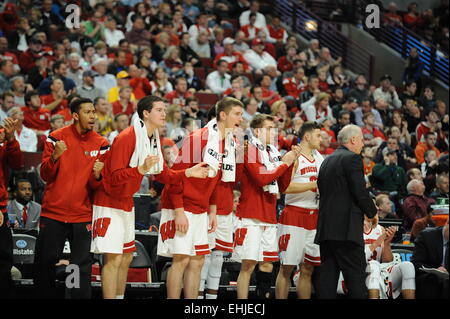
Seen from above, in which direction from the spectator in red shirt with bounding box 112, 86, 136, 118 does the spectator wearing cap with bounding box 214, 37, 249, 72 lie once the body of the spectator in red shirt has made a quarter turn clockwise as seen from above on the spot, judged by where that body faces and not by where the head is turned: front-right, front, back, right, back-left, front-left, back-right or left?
back

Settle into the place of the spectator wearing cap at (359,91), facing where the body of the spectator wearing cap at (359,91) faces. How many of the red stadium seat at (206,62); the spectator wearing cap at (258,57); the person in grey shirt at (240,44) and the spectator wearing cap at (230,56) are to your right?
4

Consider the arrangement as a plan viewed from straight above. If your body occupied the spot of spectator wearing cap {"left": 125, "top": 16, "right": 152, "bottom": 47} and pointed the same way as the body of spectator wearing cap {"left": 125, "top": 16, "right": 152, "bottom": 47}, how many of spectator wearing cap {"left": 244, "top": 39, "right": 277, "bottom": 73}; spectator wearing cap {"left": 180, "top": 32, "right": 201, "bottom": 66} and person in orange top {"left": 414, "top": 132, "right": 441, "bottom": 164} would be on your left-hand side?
3

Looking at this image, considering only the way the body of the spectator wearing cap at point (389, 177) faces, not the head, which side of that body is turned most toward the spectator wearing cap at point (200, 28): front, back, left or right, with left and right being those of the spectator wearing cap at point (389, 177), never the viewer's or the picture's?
back

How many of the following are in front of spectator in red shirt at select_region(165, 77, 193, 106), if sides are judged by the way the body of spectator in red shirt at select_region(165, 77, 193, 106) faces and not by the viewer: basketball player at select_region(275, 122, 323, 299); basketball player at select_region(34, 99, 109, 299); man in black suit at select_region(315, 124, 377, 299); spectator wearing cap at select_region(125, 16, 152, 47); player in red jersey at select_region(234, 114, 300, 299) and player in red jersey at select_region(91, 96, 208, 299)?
5

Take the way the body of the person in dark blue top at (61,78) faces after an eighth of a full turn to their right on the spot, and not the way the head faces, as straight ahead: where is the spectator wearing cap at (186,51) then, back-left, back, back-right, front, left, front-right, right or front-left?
back-left

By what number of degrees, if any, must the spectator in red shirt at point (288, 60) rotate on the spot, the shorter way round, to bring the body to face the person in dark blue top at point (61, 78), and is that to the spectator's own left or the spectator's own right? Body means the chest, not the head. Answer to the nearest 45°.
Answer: approximately 90° to the spectator's own right

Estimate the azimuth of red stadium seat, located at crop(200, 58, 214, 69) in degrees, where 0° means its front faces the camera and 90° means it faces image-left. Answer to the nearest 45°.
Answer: approximately 0°

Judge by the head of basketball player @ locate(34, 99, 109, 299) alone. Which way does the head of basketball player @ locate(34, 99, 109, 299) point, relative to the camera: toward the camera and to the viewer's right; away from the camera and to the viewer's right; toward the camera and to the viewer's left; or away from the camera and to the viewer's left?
toward the camera and to the viewer's right
